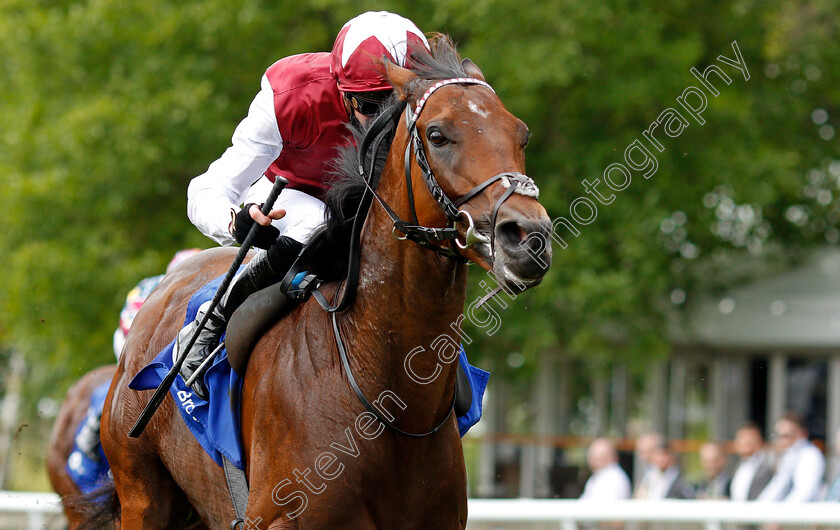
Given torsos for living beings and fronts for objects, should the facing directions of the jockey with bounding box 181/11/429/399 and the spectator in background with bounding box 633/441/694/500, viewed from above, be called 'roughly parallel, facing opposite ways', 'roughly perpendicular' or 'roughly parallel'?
roughly perpendicular

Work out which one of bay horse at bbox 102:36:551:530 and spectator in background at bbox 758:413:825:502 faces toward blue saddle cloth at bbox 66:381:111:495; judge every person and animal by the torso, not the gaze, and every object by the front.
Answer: the spectator in background

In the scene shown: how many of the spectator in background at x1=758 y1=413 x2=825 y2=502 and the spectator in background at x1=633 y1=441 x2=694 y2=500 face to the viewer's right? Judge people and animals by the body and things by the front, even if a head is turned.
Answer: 0

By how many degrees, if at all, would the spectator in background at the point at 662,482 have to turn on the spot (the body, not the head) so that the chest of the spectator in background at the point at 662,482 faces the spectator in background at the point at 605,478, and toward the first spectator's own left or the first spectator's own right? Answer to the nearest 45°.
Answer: approximately 90° to the first spectator's own right

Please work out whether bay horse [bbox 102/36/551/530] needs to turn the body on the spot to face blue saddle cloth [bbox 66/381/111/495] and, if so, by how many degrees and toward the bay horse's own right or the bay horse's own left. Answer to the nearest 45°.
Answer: approximately 180°

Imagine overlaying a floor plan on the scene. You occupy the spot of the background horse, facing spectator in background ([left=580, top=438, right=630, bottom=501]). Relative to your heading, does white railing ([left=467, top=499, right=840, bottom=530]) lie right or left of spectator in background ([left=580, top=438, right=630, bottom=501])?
right

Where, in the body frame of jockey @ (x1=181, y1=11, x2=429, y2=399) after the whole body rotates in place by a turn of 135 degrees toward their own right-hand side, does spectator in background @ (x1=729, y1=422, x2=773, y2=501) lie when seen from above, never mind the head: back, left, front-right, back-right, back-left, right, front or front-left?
back-right

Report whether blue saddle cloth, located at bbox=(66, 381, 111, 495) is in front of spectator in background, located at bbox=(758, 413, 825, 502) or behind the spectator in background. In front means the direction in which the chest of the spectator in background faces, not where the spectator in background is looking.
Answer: in front

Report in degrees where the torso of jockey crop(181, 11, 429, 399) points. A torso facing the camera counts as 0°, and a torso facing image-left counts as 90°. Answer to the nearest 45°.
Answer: approximately 315°

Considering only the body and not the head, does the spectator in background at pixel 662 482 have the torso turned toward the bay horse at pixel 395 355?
yes

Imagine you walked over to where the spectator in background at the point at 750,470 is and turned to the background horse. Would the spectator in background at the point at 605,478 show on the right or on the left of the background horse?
right
